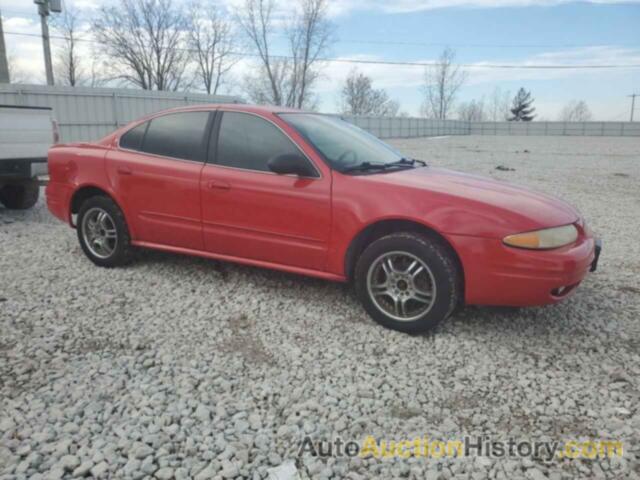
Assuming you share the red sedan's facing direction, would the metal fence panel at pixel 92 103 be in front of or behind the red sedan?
behind

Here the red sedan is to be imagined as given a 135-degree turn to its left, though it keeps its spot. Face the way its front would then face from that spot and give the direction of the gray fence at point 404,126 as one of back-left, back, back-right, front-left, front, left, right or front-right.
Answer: front

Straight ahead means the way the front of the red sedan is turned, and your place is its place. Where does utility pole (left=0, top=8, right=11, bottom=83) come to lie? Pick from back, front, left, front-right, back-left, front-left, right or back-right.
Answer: back

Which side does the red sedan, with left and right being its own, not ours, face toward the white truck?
back

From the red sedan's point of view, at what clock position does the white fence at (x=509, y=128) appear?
The white fence is roughly at 8 o'clock from the red sedan.

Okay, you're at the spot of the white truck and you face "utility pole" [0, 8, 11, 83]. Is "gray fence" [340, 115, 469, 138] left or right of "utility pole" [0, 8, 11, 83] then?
right

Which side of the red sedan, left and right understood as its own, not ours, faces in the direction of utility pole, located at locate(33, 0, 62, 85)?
back
